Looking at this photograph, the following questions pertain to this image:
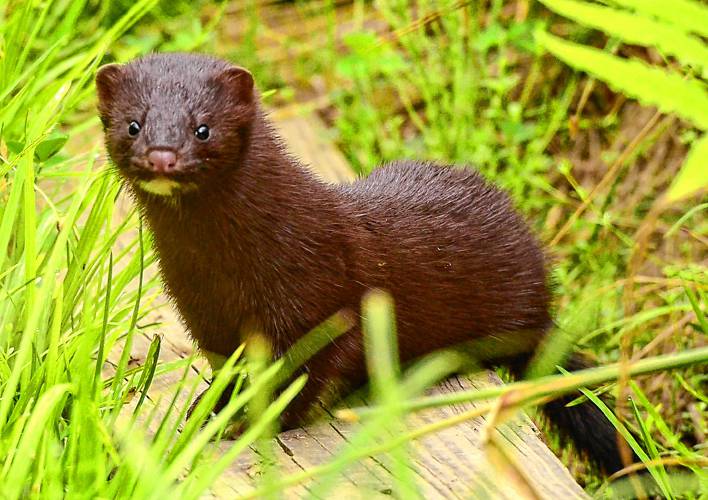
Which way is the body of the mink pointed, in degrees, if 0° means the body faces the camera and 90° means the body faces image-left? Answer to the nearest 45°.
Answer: approximately 45°
